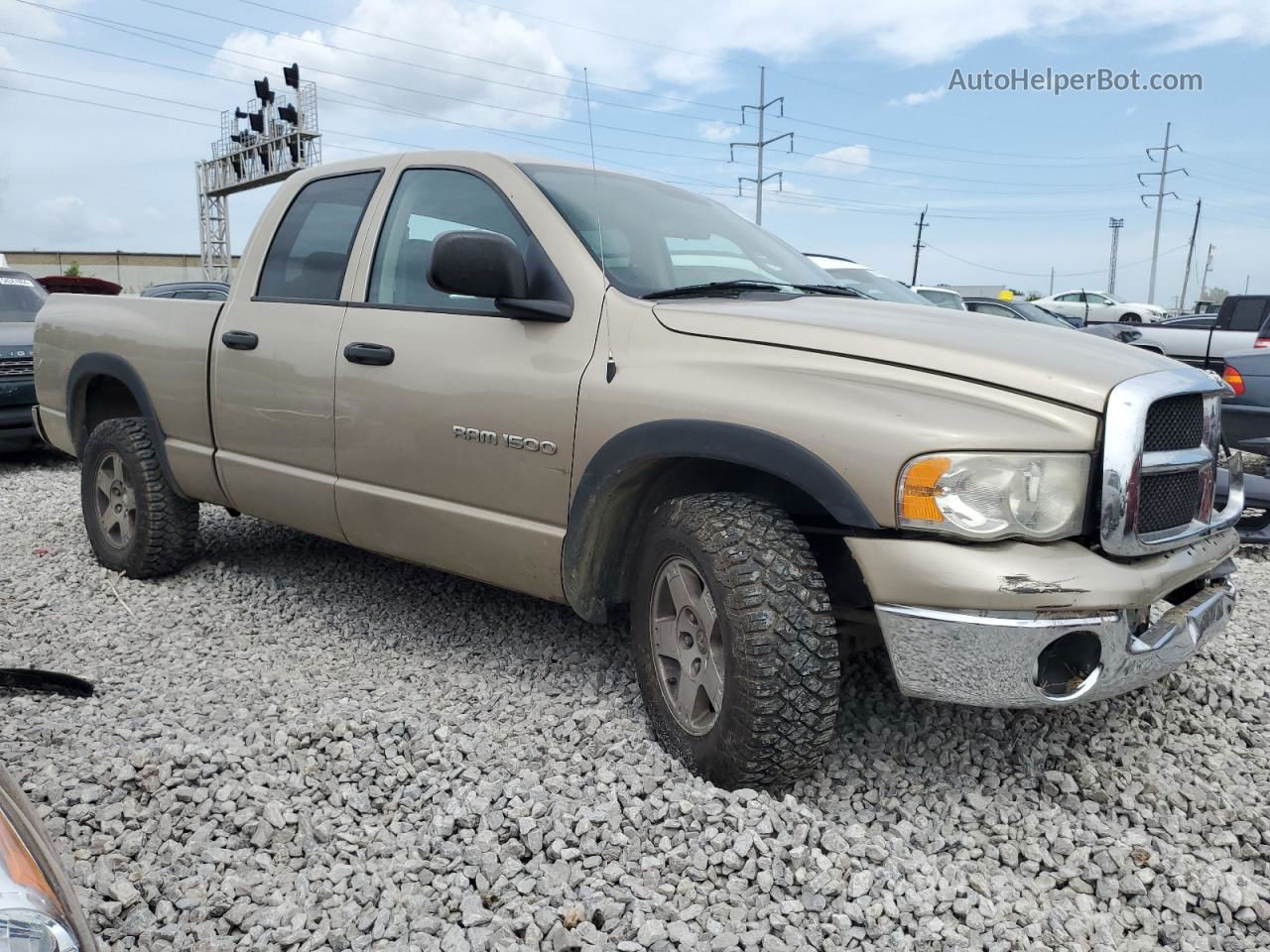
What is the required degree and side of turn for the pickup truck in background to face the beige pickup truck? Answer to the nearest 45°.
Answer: approximately 90° to its right

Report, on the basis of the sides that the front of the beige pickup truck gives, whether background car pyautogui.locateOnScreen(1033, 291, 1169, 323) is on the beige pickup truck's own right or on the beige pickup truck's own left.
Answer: on the beige pickup truck's own left

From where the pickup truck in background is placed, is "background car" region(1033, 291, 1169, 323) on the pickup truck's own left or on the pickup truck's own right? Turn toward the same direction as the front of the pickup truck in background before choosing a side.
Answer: on the pickup truck's own left

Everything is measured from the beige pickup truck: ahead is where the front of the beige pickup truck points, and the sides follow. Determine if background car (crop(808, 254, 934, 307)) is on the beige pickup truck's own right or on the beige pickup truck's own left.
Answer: on the beige pickup truck's own left

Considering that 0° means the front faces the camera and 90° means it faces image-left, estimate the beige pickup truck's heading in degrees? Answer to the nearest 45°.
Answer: approximately 315°

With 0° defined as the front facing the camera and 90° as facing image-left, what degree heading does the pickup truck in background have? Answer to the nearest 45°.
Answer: approximately 270°

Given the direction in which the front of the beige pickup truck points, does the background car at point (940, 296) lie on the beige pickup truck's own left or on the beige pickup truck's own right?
on the beige pickup truck's own left

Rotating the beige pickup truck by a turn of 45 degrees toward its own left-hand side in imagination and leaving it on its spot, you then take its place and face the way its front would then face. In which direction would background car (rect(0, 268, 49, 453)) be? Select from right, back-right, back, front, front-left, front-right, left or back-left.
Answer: back-left
